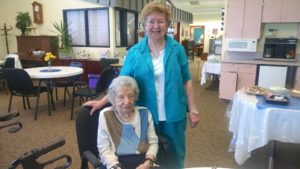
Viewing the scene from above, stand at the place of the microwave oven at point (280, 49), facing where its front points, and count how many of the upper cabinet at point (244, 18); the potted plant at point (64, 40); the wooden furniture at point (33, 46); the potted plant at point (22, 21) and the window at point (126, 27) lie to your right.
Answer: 5

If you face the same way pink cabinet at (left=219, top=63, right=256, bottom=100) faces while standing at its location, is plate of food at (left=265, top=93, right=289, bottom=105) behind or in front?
in front

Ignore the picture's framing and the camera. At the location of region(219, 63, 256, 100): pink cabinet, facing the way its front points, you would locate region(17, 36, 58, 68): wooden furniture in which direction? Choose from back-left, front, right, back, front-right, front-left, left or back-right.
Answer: right

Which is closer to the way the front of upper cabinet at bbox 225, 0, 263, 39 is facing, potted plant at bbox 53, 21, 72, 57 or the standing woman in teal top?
the standing woman in teal top

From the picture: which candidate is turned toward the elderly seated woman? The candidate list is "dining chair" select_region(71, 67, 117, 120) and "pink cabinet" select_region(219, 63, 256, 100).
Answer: the pink cabinet

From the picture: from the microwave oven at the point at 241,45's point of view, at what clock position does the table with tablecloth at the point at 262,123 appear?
The table with tablecloth is roughly at 12 o'clock from the microwave oven.

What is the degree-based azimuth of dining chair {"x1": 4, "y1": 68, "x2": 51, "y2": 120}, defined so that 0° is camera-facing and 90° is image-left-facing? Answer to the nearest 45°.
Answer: approximately 225°

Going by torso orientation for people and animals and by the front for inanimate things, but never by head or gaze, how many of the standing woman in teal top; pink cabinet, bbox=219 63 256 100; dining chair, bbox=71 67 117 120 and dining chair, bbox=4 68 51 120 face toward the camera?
2

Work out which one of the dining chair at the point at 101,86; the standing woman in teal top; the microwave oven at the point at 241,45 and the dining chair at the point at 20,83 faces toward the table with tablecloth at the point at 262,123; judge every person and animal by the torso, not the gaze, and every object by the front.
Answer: the microwave oven

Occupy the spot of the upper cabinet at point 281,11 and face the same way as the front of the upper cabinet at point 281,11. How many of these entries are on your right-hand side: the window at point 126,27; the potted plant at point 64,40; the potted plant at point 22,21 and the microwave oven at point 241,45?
4

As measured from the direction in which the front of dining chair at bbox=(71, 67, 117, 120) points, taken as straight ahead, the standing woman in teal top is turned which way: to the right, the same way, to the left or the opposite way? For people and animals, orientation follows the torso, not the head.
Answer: to the left

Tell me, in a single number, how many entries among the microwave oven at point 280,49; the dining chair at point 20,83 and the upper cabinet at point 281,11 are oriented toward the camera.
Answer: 2

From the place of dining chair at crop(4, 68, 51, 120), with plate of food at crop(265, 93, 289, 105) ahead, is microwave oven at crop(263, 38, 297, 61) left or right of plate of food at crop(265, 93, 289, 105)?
left

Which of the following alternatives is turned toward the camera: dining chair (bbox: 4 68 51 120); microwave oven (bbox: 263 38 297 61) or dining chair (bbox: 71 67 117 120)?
the microwave oven
